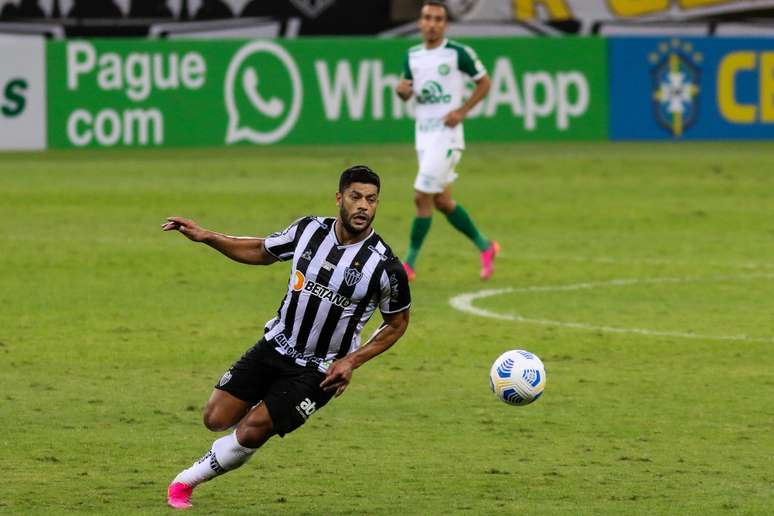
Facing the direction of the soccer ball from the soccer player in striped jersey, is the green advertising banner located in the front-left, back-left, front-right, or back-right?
front-left

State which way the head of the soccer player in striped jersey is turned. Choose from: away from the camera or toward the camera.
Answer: toward the camera

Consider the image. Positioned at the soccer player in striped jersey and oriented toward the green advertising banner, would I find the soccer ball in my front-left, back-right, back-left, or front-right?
front-right

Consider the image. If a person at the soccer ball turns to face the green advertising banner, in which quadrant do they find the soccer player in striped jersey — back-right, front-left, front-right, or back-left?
back-left

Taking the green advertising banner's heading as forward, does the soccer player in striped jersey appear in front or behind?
in front

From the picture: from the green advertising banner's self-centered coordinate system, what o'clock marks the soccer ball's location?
The soccer ball is roughly at 12 o'clock from the green advertising banner.

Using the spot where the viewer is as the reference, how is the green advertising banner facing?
facing the viewer
